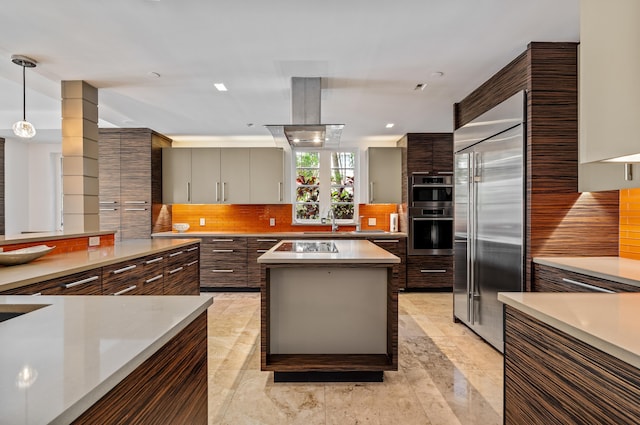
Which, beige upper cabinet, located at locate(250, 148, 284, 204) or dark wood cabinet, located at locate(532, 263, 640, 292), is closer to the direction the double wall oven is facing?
the dark wood cabinet

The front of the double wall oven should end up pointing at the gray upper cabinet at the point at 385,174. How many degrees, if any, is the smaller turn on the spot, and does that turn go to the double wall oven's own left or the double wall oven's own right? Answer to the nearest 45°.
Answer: approximately 90° to the double wall oven's own right

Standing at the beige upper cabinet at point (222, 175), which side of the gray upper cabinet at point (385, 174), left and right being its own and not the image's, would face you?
right

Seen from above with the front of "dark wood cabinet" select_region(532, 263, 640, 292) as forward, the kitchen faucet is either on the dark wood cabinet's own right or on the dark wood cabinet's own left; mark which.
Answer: on the dark wood cabinet's own right

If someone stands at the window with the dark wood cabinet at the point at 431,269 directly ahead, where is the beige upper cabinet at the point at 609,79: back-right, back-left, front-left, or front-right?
front-right

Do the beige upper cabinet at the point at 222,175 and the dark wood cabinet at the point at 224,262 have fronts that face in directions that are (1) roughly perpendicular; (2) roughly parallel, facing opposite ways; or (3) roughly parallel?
roughly parallel

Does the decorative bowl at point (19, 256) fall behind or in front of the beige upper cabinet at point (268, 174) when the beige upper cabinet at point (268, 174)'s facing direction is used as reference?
in front

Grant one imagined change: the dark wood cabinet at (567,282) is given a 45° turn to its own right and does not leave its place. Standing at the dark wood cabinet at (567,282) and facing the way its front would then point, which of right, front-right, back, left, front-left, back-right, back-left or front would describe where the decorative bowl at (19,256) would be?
front-left

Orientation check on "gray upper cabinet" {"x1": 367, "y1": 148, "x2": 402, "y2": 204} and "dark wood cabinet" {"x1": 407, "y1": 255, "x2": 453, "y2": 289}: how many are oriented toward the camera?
2

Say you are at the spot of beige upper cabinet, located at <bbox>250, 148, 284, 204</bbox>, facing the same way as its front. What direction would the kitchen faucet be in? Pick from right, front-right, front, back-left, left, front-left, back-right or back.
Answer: left

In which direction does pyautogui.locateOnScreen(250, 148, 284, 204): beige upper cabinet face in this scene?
toward the camera

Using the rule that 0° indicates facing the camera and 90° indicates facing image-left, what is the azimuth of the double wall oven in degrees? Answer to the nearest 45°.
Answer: approximately 0°

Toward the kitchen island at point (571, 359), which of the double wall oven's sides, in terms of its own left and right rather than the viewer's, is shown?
front

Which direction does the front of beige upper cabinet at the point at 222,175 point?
toward the camera
